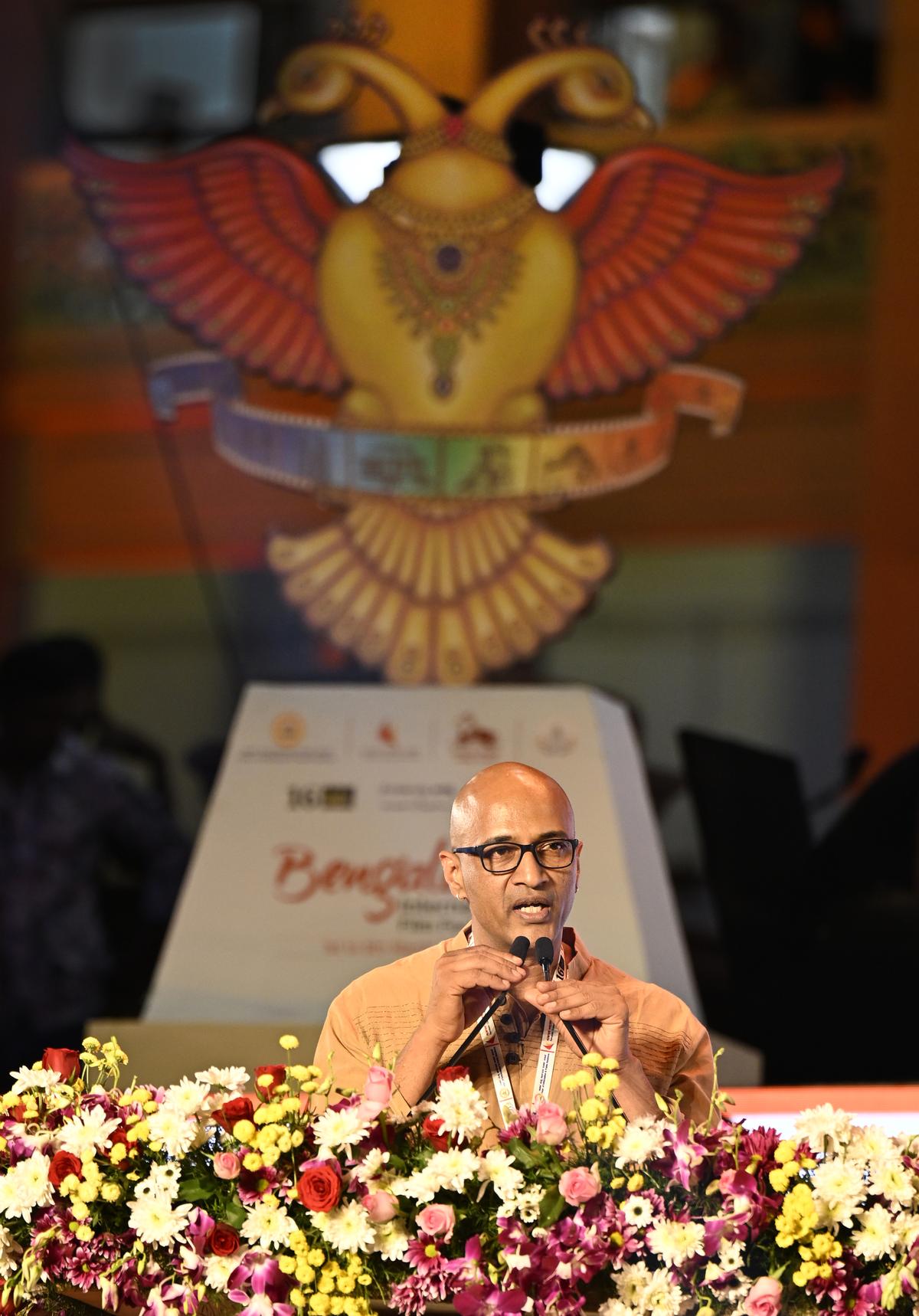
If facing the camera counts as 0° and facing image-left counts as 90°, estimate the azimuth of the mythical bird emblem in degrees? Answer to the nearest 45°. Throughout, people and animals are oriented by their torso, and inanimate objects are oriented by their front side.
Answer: approximately 0°

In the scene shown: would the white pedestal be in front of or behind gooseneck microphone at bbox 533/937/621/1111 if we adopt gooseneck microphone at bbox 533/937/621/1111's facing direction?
in front

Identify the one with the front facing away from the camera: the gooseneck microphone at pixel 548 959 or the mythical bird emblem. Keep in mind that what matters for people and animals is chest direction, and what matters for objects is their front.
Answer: the gooseneck microphone

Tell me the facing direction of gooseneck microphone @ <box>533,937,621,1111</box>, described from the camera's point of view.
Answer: facing away from the viewer

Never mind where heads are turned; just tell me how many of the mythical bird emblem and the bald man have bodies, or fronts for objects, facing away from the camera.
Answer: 0

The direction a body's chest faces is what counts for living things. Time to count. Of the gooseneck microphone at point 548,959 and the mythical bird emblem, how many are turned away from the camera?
1

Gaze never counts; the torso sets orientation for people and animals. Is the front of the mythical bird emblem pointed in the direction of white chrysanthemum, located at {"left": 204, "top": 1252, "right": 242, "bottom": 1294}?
yes

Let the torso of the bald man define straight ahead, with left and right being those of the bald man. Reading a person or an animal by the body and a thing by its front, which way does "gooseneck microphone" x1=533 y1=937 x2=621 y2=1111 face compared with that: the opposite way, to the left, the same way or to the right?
the opposite way

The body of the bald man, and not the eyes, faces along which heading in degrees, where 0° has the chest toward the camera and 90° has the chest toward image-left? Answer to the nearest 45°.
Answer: approximately 0°
